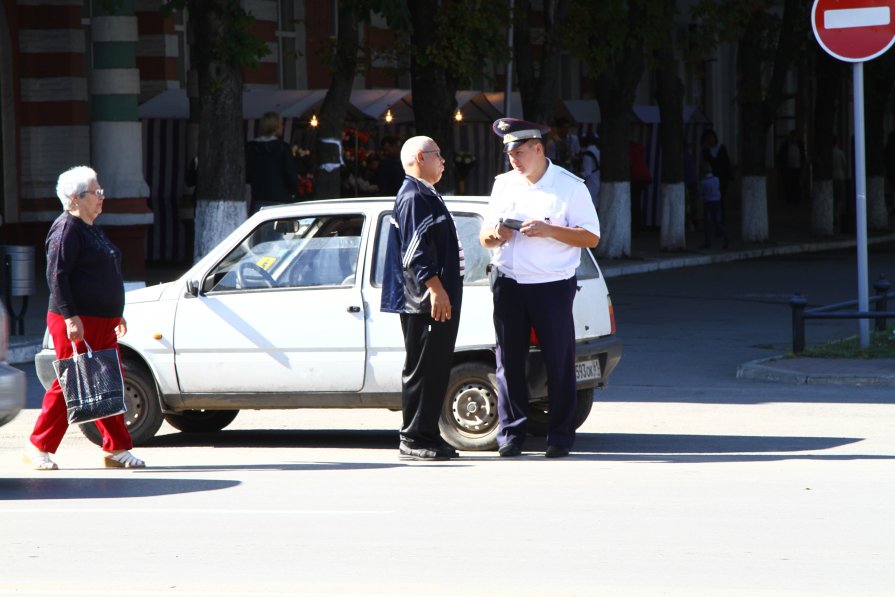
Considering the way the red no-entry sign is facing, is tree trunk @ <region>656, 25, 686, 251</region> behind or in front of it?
behind

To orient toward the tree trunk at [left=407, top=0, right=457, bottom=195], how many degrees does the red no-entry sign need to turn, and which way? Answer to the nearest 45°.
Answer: approximately 135° to its right

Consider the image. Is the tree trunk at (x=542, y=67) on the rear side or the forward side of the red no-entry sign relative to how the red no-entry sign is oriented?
on the rear side

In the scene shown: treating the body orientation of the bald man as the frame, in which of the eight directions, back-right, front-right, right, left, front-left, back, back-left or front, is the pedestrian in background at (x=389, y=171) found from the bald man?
left

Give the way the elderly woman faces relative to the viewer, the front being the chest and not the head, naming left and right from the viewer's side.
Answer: facing to the right of the viewer

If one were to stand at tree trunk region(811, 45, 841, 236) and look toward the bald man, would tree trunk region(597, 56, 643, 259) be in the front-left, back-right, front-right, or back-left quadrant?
front-right

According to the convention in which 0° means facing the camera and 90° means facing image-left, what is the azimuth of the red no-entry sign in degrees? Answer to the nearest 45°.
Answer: approximately 0°

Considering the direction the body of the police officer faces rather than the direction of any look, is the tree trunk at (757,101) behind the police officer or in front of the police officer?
behind

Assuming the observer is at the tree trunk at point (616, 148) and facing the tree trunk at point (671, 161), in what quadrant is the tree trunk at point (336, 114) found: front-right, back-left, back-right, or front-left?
back-left

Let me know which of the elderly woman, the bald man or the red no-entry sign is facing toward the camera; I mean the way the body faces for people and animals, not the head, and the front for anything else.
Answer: the red no-entry sign

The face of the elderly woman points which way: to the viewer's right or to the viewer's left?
to the viewer's right

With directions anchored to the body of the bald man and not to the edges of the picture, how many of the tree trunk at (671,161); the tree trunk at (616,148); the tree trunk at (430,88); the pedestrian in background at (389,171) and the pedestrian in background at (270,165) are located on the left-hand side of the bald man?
5

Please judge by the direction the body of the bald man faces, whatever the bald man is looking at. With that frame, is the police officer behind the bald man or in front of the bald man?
in front

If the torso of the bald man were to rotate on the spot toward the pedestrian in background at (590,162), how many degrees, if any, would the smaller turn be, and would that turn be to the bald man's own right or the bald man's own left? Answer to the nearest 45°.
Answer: approximately 90° to the bald man's own left

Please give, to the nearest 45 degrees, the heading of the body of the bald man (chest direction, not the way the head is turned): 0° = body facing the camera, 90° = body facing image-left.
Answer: approximately 270°

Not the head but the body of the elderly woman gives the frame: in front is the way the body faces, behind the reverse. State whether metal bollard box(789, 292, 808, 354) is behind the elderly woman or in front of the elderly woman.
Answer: in front

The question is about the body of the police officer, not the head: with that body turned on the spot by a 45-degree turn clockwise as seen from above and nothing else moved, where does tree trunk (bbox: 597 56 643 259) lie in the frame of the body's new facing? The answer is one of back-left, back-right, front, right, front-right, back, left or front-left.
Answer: right

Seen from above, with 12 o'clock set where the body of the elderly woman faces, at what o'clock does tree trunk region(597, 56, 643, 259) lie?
The tree trunk is roughly at 10 o'clock from the elderly woman.

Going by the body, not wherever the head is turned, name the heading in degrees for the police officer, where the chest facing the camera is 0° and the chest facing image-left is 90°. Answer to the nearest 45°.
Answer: approximately 45°

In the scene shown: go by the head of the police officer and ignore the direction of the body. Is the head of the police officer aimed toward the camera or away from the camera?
toward the camera
